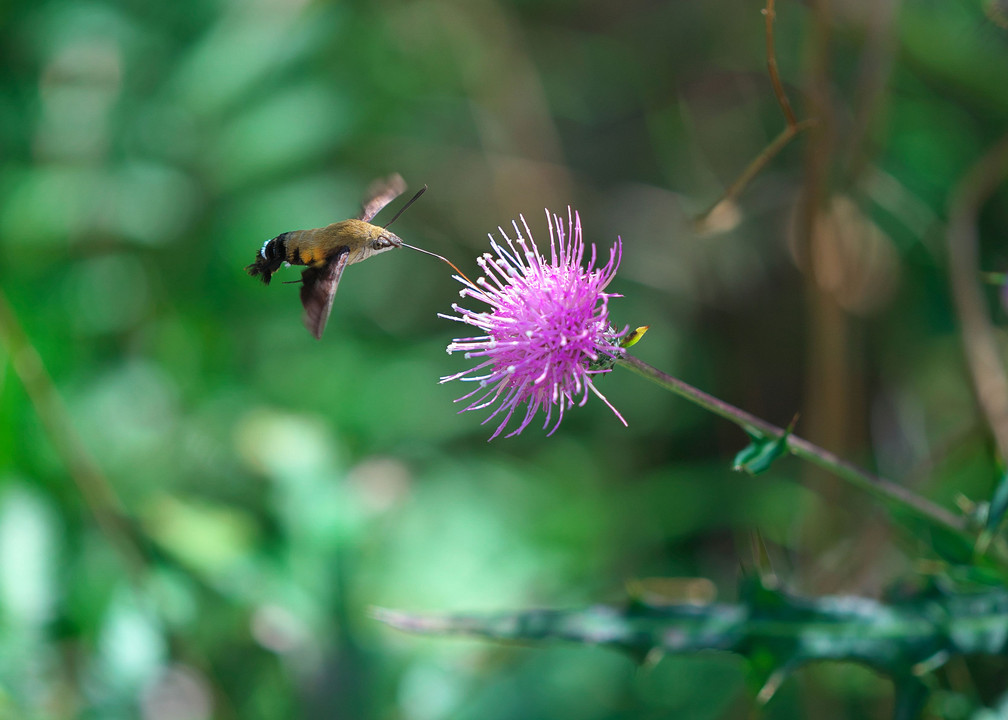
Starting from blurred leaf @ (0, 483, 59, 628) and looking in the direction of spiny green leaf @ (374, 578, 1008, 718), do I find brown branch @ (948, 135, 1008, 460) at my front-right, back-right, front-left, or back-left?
front-left

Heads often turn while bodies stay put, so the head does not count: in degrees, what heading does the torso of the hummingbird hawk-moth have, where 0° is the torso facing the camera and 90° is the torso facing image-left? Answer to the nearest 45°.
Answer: approximately 270°
